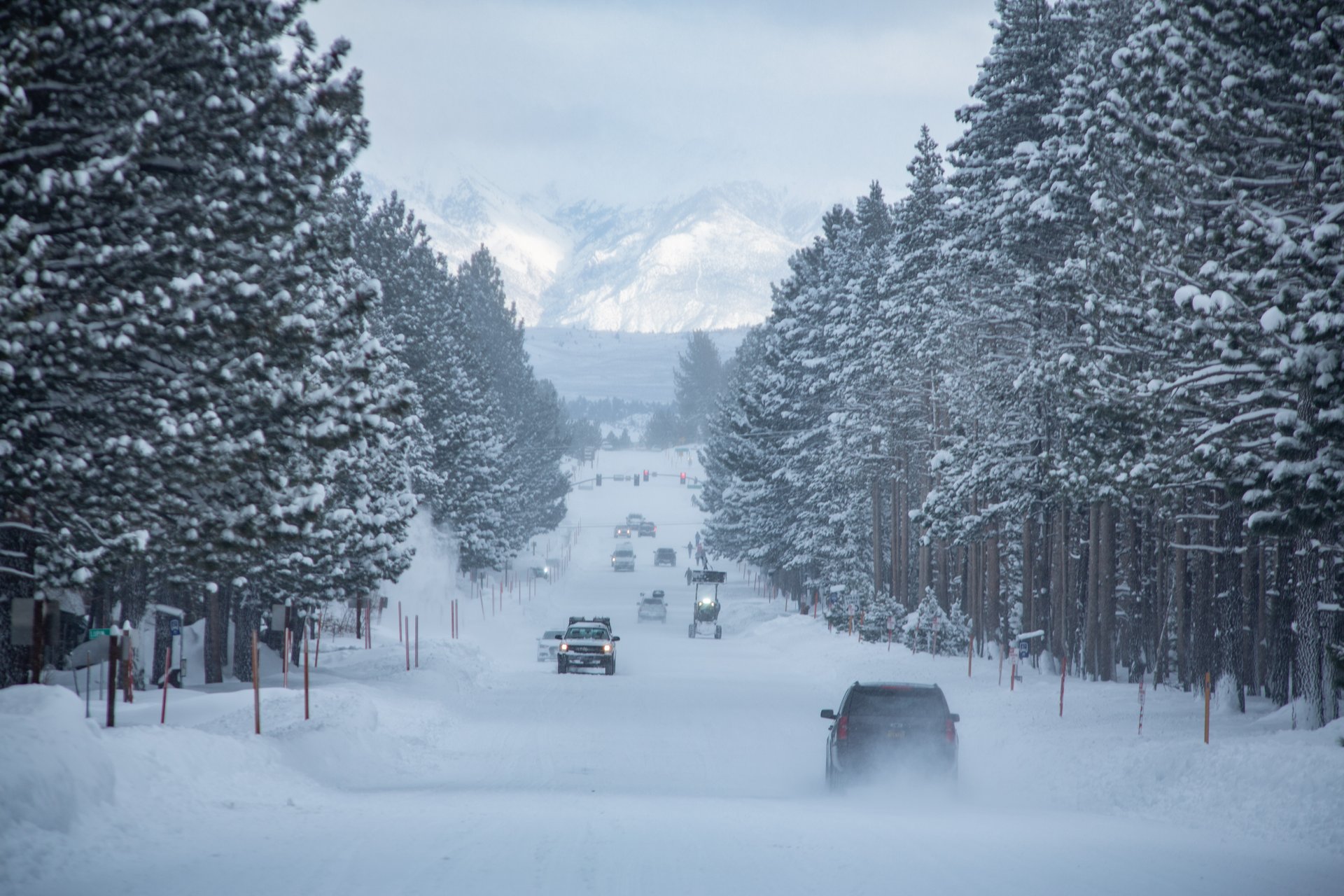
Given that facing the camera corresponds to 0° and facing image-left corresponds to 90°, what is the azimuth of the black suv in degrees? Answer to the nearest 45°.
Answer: approximately 180°

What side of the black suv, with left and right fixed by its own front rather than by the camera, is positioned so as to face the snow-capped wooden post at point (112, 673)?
left

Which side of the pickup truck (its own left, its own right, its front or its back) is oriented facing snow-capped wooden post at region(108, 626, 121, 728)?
front

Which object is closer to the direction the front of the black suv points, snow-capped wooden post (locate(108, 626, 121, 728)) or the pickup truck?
the pickup truck

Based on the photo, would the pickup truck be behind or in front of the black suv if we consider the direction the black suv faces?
in front

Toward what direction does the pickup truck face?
toward the camera

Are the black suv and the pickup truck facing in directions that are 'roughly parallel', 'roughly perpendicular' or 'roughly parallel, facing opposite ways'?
roughly parallel, facing opposite ways

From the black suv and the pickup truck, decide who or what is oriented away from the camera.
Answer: the black suv

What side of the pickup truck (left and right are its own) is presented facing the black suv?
front

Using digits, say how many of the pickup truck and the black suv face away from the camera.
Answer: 1
